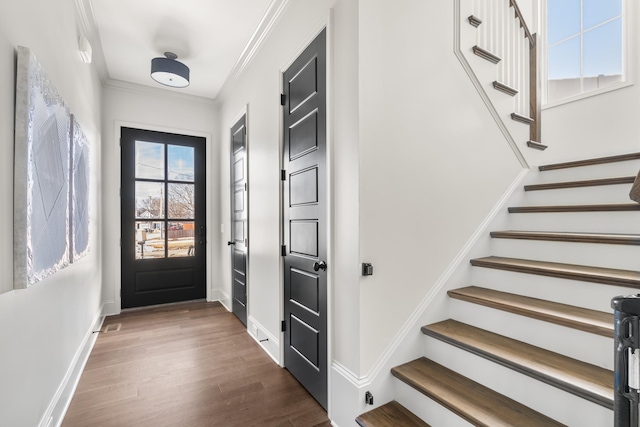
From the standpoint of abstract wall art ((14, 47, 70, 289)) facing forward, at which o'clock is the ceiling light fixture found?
The ceiling light fixture is roughly at 10 o'clock from the abstract wall art.

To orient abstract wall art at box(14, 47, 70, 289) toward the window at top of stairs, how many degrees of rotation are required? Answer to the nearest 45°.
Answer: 0° — it already faces it

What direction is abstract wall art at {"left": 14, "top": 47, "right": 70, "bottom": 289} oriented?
to the viewer's right

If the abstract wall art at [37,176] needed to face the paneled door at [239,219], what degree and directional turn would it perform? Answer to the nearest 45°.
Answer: approximately 45° to its left

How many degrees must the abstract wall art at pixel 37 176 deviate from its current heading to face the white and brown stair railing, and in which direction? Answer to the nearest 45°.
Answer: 0° — it already faces it

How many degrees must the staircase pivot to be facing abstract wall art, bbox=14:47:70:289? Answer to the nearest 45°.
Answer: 0° — it already faces it

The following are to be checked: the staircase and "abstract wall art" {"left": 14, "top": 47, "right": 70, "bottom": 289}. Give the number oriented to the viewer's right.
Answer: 1

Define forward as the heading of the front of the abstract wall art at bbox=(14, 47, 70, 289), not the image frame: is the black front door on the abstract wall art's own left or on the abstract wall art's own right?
on the abstract wall art's own left

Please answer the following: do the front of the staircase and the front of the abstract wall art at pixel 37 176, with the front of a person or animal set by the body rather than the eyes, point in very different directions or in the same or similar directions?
very different directions

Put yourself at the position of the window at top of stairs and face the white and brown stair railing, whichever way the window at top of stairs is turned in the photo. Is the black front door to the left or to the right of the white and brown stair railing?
right
